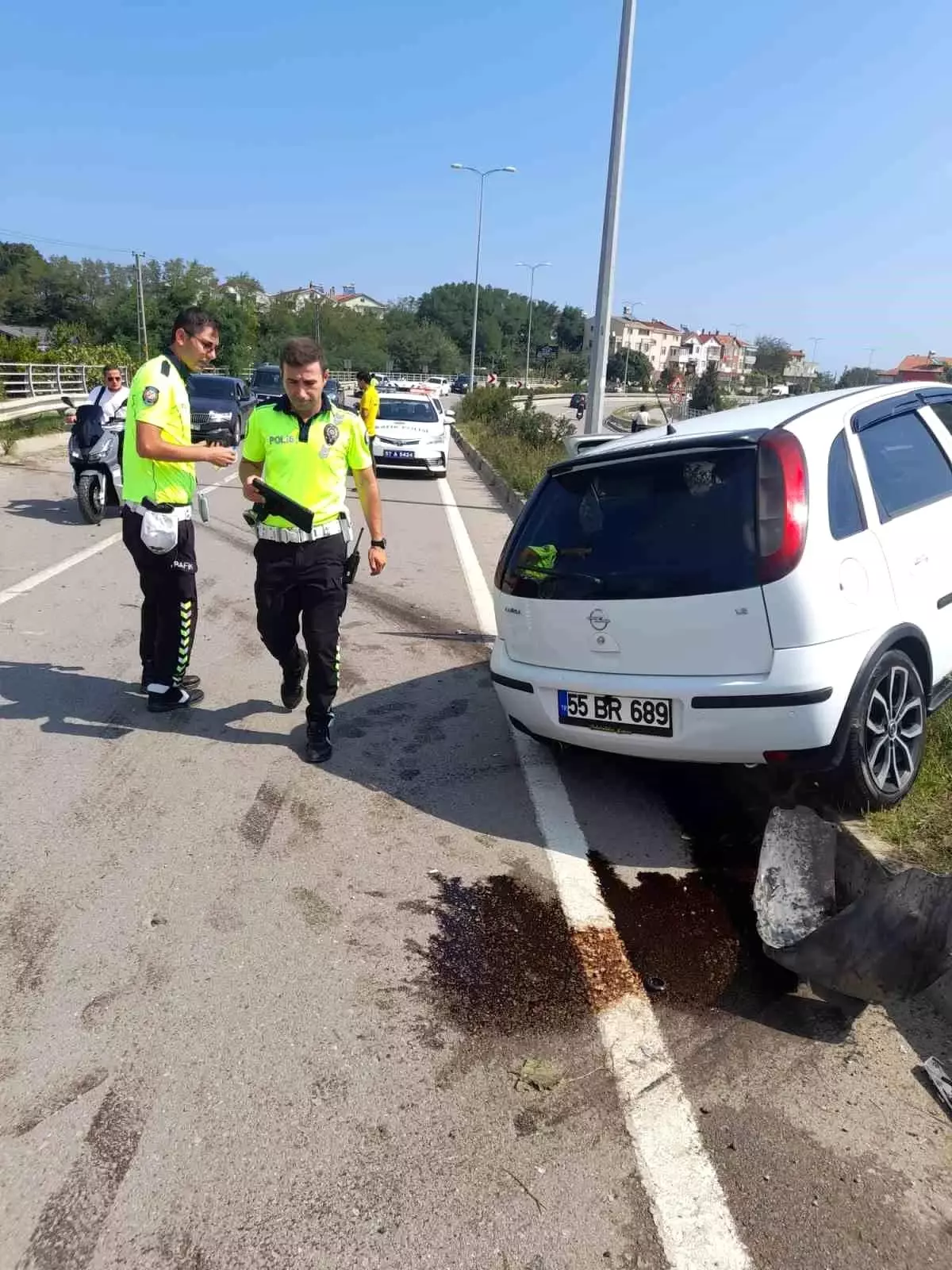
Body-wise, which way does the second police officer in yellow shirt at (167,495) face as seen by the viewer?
to the viewer's right

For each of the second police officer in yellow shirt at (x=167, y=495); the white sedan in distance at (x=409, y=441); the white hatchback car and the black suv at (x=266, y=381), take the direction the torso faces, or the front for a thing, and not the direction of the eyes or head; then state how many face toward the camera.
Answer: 2

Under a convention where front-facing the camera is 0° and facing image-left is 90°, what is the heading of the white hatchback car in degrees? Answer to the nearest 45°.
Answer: approximately 225°

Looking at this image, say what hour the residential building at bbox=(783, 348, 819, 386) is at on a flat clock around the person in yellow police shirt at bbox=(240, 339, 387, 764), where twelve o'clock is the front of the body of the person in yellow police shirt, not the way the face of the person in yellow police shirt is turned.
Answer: The residential building is roughly at 7 o'clock from the person in yellow police shirt.

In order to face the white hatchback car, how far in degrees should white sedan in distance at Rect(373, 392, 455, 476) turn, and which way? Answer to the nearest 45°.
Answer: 0° — it already faces it

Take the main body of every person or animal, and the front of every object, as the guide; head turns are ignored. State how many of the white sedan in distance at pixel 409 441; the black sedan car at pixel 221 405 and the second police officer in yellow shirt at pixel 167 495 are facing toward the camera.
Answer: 2

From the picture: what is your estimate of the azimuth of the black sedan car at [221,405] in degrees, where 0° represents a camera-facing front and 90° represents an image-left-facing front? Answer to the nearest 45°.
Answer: approximately 0°

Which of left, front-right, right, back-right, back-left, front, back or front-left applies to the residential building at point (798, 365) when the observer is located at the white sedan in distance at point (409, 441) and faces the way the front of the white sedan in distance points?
back-left

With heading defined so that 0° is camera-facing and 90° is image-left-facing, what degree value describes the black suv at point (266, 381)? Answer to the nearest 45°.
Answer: approximately 0°

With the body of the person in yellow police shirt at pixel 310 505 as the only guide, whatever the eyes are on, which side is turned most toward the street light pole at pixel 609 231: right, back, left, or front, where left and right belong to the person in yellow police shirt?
back
